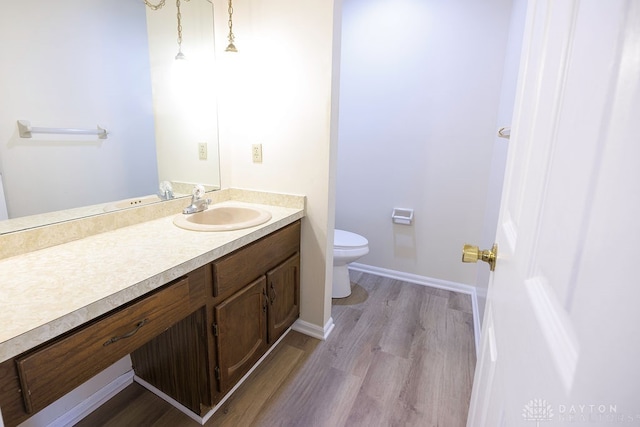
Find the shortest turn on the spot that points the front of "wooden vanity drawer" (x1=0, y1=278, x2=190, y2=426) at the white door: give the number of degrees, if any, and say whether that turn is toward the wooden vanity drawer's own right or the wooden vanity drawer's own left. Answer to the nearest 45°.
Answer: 0° — it already faces it

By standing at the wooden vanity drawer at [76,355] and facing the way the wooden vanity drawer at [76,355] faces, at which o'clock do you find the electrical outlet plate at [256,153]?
The electrical outlet plate is roughly at 9 o'clock from the wooden vanity drawer.

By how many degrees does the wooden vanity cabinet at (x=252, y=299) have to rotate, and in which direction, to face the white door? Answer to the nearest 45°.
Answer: approximately 45° to its right

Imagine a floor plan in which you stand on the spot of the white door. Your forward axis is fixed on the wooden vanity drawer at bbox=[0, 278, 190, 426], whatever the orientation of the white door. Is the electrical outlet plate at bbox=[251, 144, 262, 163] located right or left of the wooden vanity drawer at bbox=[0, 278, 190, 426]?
right

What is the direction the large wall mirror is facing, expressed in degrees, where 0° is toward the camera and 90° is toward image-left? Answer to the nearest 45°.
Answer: approximately 315°

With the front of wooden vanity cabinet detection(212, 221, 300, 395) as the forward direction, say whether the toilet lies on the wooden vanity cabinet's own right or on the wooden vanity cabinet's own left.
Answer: on the wooden vanity cabinet's own left

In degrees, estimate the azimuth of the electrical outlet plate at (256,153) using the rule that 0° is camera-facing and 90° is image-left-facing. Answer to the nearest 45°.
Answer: approximately 0°

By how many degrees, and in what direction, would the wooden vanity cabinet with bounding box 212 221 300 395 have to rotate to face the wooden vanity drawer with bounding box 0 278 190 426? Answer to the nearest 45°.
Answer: approximately 90° to its right
